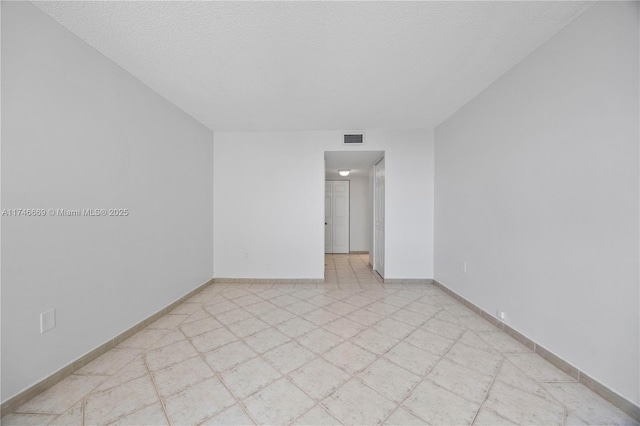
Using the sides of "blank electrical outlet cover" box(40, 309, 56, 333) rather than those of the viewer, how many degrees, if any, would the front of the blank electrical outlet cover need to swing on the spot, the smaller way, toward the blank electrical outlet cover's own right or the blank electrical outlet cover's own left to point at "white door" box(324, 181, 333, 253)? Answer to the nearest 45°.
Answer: approximately 45° to the blank electrical outlet cover's own left

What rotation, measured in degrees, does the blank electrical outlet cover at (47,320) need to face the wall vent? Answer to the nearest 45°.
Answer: approximately 45° to its left

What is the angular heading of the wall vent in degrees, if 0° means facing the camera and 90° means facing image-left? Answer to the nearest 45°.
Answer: approximately 0°

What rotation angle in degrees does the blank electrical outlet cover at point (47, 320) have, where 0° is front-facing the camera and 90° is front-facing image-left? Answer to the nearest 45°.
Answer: approximately 315°

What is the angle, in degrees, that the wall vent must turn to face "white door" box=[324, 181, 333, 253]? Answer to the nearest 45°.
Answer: approximately 180°

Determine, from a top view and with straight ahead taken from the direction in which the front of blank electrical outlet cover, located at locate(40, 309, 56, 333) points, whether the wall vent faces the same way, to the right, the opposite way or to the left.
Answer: to the right

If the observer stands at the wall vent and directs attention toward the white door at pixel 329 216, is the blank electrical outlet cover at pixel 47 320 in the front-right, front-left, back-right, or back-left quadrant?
back-left

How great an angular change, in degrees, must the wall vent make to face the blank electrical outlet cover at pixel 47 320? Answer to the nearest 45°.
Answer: approximately 45° to its right

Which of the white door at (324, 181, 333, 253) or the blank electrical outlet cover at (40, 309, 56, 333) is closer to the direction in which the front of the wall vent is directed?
the blank electrical outlet cover
